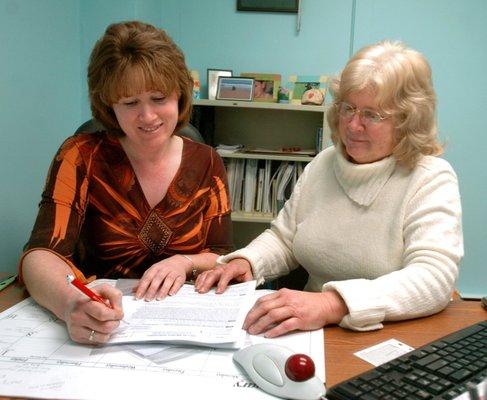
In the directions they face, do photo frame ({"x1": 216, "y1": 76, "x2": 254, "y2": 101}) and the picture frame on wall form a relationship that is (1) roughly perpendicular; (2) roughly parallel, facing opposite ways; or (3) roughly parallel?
roughly parallel

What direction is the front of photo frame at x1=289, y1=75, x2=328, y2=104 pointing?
toward the camera

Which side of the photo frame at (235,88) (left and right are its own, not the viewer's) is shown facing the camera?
front

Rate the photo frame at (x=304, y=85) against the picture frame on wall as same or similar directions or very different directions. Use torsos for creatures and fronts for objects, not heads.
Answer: same or similar directions

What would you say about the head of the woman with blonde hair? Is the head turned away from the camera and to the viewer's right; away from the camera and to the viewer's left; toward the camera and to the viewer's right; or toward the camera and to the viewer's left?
toward the camera and to the viewer's left

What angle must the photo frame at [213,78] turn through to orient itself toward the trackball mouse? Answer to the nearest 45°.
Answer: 0° — it already faces it

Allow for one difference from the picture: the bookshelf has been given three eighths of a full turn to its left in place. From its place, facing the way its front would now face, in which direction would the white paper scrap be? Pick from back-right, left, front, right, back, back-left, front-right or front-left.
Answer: back-right

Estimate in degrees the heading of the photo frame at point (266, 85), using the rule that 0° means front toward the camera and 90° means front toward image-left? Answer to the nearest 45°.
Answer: approximately 0°

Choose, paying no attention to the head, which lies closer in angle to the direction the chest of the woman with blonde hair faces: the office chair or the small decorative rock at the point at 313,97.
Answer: the office chair

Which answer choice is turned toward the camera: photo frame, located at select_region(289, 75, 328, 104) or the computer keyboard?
the photo frame

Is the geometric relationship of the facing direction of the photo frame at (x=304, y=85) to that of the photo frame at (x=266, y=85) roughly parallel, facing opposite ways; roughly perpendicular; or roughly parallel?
roughly parallel

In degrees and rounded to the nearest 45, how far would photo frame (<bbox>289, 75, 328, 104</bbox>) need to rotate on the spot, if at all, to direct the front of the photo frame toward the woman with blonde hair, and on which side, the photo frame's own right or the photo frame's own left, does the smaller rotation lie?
0° — it already faces them

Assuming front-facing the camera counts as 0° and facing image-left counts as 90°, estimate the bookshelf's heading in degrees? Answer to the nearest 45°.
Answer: approximately 0°

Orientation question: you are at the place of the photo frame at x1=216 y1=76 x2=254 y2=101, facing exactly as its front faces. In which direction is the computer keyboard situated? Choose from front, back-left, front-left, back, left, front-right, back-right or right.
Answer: front

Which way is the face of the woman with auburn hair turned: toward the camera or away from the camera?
toward the camera

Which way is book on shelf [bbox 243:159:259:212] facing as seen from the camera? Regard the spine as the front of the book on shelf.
toward the camera
